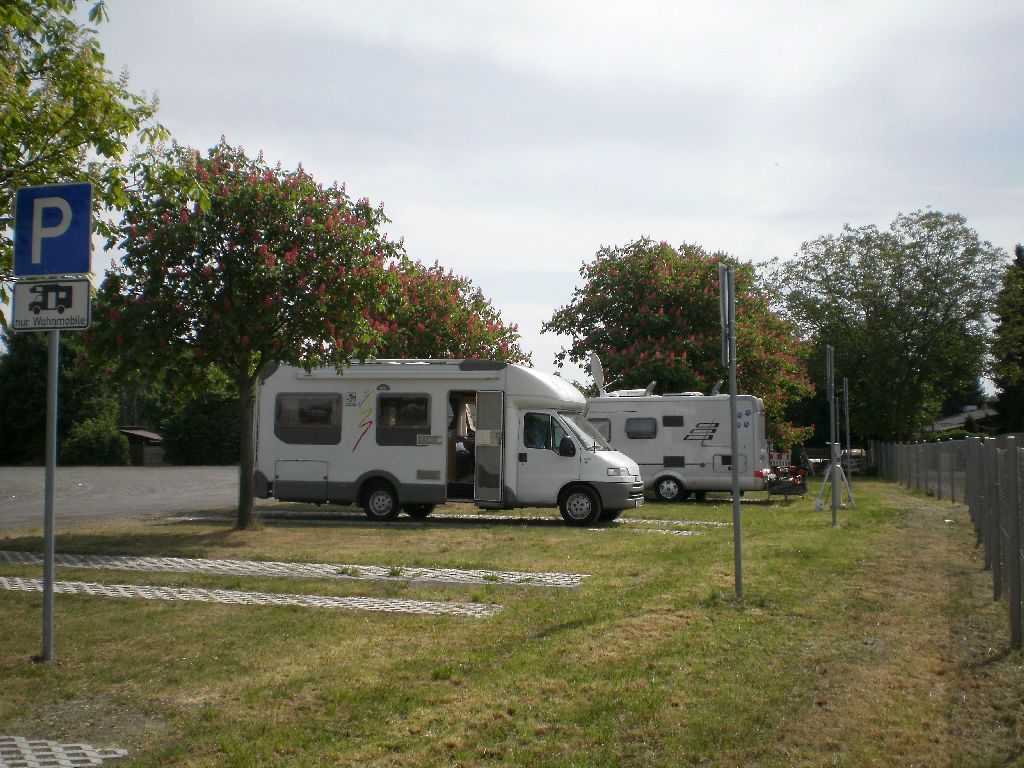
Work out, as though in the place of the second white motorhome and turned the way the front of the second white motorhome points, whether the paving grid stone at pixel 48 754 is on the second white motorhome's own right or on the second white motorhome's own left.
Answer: on the second white motorhome's own left

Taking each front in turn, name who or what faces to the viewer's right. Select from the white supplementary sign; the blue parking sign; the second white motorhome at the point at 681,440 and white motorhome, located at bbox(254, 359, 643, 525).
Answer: the white motorhome

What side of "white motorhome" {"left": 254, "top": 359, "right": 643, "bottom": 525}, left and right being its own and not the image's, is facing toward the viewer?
right

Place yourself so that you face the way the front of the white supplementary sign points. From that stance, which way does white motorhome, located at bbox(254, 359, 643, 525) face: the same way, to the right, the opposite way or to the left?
to the left

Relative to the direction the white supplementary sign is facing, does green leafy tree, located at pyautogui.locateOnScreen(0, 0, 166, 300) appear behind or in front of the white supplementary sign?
behind

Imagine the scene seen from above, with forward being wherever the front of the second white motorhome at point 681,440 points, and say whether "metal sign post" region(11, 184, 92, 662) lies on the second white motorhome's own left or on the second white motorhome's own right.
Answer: on the second white motorhome's own left

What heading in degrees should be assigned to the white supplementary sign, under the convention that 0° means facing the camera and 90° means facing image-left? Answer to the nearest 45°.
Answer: approximately 0°

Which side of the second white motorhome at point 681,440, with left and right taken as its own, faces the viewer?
left

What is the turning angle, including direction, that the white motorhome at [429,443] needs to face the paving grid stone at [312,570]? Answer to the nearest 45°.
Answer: approximately 90° to its right

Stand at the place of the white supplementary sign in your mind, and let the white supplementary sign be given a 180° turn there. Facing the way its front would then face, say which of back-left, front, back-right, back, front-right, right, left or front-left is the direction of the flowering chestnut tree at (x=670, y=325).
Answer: front-right
